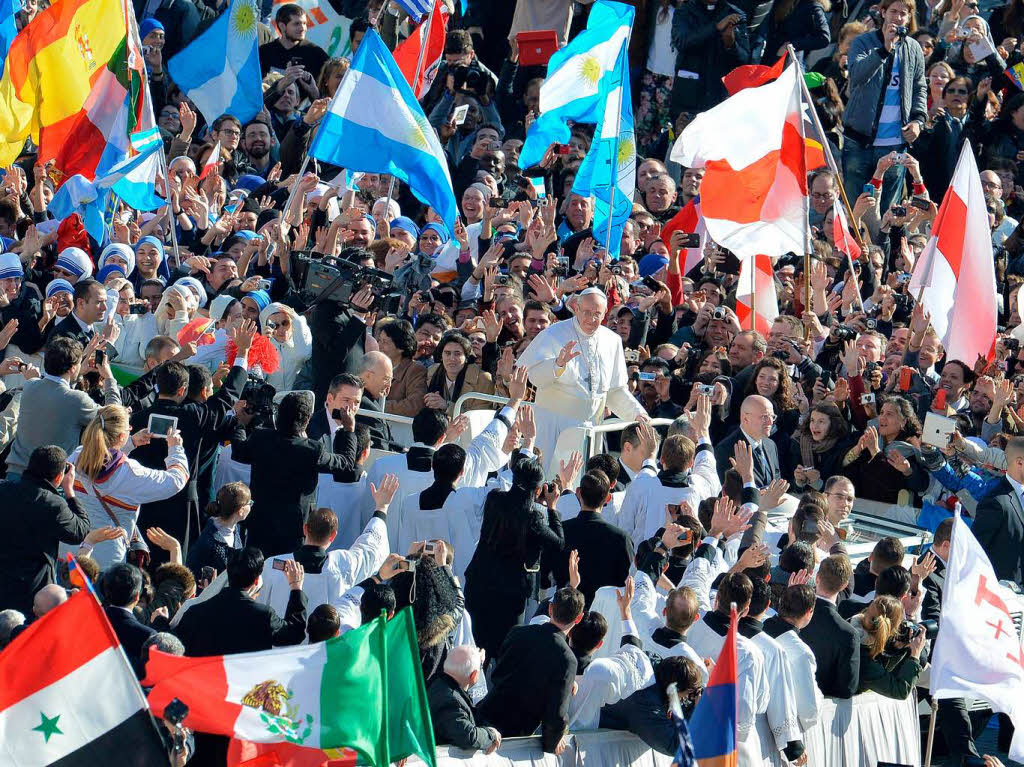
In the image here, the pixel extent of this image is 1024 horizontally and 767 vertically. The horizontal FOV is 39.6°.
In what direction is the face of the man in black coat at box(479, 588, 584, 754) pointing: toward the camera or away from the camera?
away from the camera

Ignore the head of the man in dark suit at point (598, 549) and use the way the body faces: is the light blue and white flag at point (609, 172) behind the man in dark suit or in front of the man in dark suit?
in front

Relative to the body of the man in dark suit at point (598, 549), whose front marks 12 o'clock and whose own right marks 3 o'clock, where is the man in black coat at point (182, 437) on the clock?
The man in black coat is roughly at 9 o'clock from the man in dark suit.

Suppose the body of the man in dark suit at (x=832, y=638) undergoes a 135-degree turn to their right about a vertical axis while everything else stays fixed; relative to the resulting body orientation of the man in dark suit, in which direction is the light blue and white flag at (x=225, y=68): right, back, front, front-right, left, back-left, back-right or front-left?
back

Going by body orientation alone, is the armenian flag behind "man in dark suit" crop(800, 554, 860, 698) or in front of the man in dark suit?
behind

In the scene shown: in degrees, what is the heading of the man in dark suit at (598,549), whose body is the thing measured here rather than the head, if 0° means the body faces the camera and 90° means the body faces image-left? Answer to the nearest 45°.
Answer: approximately 180°

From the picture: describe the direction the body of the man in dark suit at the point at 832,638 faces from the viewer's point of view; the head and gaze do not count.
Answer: away from the camera

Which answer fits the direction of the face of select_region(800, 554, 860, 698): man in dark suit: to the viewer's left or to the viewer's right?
to the viewer's left

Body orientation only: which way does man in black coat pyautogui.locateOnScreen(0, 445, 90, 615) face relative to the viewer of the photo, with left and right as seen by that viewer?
facing away from the viewer and to the right of the viewer

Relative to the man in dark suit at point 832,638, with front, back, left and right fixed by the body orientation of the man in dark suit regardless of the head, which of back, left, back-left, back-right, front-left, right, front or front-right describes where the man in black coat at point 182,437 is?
left

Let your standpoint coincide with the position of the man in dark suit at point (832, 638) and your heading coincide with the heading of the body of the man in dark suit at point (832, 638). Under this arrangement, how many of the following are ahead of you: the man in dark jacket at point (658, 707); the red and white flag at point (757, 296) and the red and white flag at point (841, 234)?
2

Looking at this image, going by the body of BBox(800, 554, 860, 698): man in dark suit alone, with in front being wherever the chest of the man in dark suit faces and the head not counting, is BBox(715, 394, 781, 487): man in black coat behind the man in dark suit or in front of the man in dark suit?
in front

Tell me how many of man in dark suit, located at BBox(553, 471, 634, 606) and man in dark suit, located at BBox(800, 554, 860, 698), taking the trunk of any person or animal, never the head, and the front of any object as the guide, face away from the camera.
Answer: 2

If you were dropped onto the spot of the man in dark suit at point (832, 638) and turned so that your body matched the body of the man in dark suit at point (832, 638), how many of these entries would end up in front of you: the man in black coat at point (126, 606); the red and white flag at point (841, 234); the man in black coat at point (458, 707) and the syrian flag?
1
